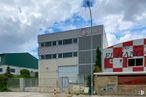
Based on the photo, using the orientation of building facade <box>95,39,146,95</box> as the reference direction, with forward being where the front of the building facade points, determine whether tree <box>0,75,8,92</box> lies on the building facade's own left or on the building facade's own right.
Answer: on the building facade's own right

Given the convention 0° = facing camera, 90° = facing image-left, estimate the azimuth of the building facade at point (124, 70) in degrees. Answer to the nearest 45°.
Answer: approximately 0°
